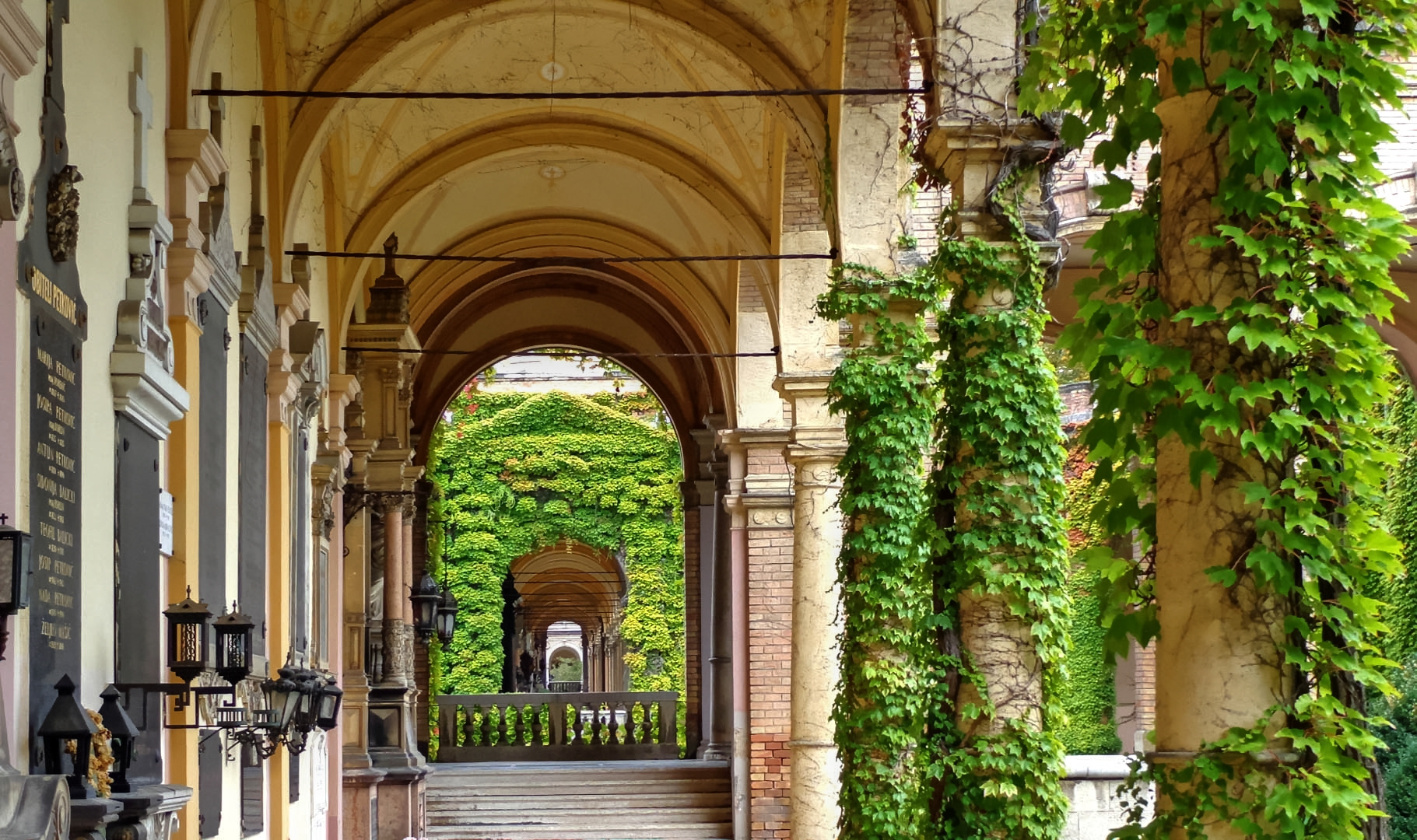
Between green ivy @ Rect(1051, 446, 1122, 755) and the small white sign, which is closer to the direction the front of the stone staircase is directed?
the small white sign

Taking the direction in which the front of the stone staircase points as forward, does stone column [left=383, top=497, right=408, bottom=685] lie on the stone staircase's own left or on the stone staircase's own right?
on the stone staircase's own right

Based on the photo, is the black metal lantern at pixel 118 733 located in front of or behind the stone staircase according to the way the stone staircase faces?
in front

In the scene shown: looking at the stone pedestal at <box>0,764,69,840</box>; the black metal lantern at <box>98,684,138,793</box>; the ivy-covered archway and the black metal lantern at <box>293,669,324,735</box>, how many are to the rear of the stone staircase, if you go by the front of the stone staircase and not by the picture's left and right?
1

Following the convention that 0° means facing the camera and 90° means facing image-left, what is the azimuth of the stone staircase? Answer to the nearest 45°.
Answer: approximately 0°

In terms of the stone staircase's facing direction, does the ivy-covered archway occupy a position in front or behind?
behind

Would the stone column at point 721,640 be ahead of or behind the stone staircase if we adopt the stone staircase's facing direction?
behind

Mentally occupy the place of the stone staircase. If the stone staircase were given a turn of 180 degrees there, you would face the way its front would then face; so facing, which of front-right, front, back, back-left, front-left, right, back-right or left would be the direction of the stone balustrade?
front
